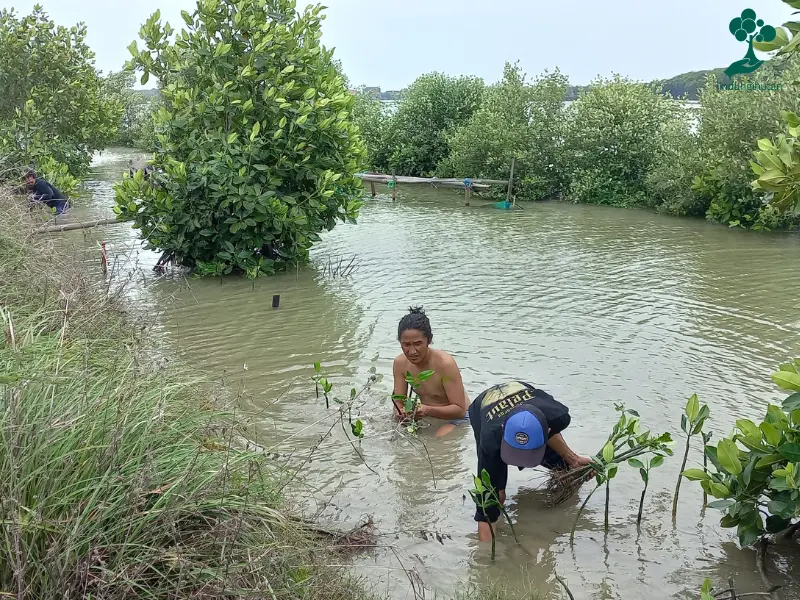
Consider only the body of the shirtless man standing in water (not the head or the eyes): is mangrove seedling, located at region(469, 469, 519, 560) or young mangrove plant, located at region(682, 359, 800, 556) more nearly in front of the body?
the mangrove seedling

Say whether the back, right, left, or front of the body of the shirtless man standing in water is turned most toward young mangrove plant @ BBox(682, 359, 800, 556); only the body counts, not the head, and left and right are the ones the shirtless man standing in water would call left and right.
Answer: left

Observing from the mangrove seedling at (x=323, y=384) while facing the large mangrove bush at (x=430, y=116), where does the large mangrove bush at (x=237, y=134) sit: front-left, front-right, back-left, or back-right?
front-left

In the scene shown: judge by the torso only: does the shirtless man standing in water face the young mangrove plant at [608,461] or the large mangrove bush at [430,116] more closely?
the young mangrove plant

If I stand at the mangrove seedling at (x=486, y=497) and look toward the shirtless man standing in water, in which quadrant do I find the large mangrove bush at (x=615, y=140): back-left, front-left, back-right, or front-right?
front-right

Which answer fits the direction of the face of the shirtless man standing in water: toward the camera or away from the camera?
toward the camera

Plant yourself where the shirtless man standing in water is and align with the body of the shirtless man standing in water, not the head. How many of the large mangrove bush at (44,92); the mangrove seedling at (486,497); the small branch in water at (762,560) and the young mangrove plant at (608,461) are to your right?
1

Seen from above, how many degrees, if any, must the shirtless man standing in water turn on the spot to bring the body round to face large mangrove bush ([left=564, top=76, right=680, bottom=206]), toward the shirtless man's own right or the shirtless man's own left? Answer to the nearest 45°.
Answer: approximately 135° to the shirtless man's own right

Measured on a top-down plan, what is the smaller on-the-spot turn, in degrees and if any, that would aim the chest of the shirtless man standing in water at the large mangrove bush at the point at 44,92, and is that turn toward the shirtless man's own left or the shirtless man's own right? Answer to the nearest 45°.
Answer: approximately 90° to the shirtless man's own right

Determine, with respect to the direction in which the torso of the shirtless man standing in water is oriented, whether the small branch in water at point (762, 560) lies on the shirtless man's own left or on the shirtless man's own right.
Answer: on the shirtless man's own left

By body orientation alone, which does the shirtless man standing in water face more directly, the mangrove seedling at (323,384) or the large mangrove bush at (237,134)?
the mangrove seedling

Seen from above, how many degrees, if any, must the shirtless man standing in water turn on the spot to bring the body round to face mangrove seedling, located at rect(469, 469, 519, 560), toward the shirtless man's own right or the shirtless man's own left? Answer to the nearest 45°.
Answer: approximately 45° to the shirtless man's own left

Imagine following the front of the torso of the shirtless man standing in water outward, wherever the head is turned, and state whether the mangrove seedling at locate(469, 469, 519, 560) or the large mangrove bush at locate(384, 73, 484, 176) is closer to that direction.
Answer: the mangrove seedling

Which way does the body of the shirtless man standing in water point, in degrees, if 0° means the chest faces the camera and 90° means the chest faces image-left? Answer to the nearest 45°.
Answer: approximately 45°

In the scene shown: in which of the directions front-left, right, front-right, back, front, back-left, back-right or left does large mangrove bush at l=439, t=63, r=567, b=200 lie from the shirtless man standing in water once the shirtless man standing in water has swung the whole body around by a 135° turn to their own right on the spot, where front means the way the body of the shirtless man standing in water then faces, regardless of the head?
front
